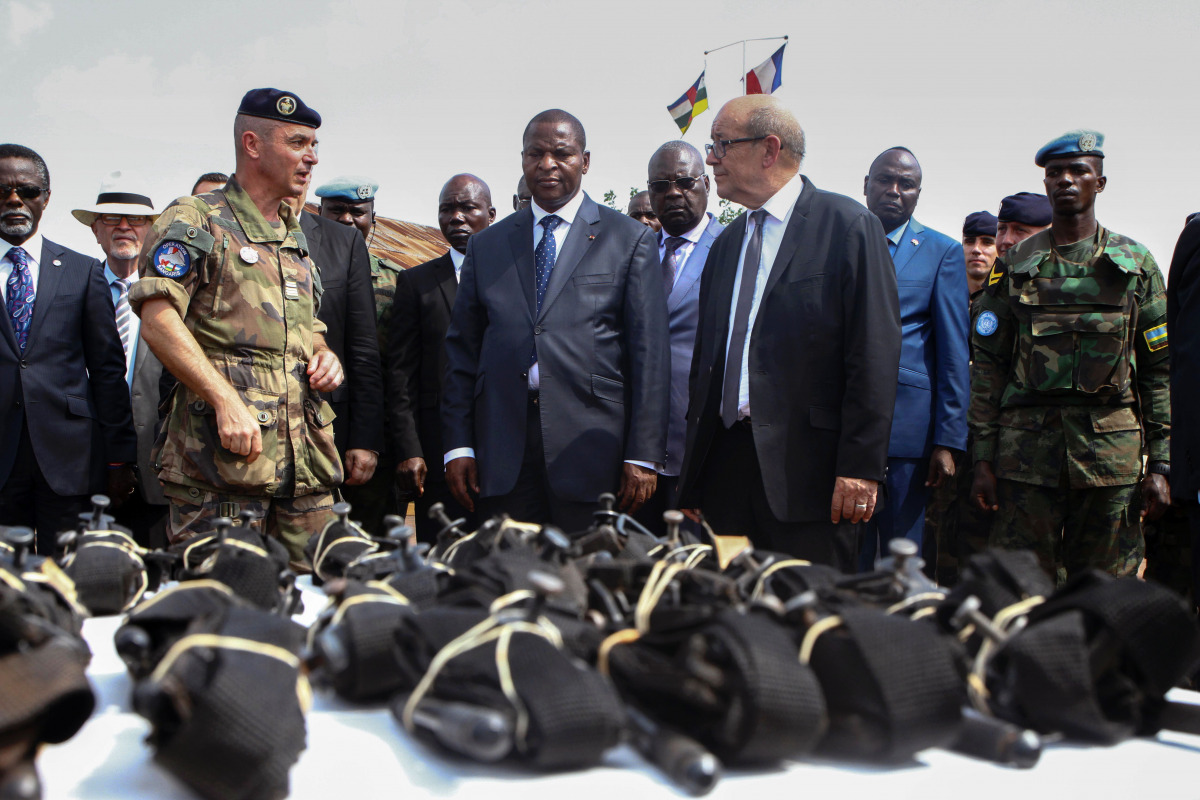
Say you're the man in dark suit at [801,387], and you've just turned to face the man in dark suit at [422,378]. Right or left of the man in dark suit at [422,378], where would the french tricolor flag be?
right

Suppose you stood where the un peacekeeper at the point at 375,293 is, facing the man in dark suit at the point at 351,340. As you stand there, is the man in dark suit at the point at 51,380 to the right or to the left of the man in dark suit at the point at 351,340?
right

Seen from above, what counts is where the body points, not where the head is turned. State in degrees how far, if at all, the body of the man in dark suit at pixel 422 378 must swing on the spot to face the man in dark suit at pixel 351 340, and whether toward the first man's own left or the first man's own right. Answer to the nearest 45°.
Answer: approximately 90° to the first man's own right

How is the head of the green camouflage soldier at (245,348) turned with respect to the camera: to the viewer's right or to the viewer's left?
to the viewer's right
